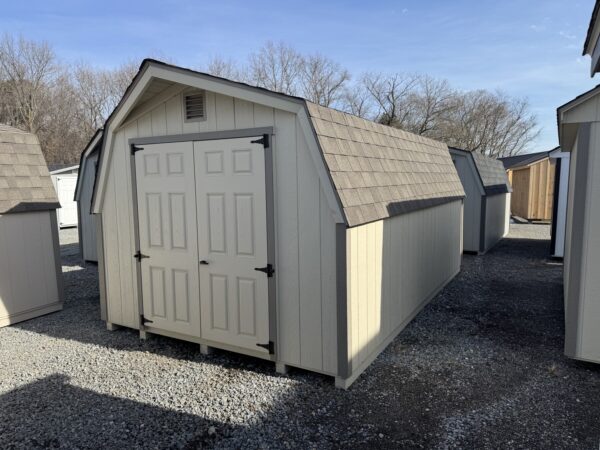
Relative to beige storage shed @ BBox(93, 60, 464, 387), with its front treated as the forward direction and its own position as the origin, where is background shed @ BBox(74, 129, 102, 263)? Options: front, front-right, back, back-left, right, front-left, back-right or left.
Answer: right

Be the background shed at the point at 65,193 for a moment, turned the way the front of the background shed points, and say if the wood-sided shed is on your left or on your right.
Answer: on your left

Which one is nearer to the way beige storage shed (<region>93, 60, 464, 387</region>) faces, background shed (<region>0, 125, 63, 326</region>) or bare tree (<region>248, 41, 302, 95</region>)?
the background shed

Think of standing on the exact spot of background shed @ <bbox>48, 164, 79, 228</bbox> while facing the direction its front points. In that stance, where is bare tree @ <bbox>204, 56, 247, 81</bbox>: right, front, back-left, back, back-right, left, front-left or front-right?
back-left

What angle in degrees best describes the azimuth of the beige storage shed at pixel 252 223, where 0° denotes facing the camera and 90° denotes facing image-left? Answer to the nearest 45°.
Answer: approximately 45°
